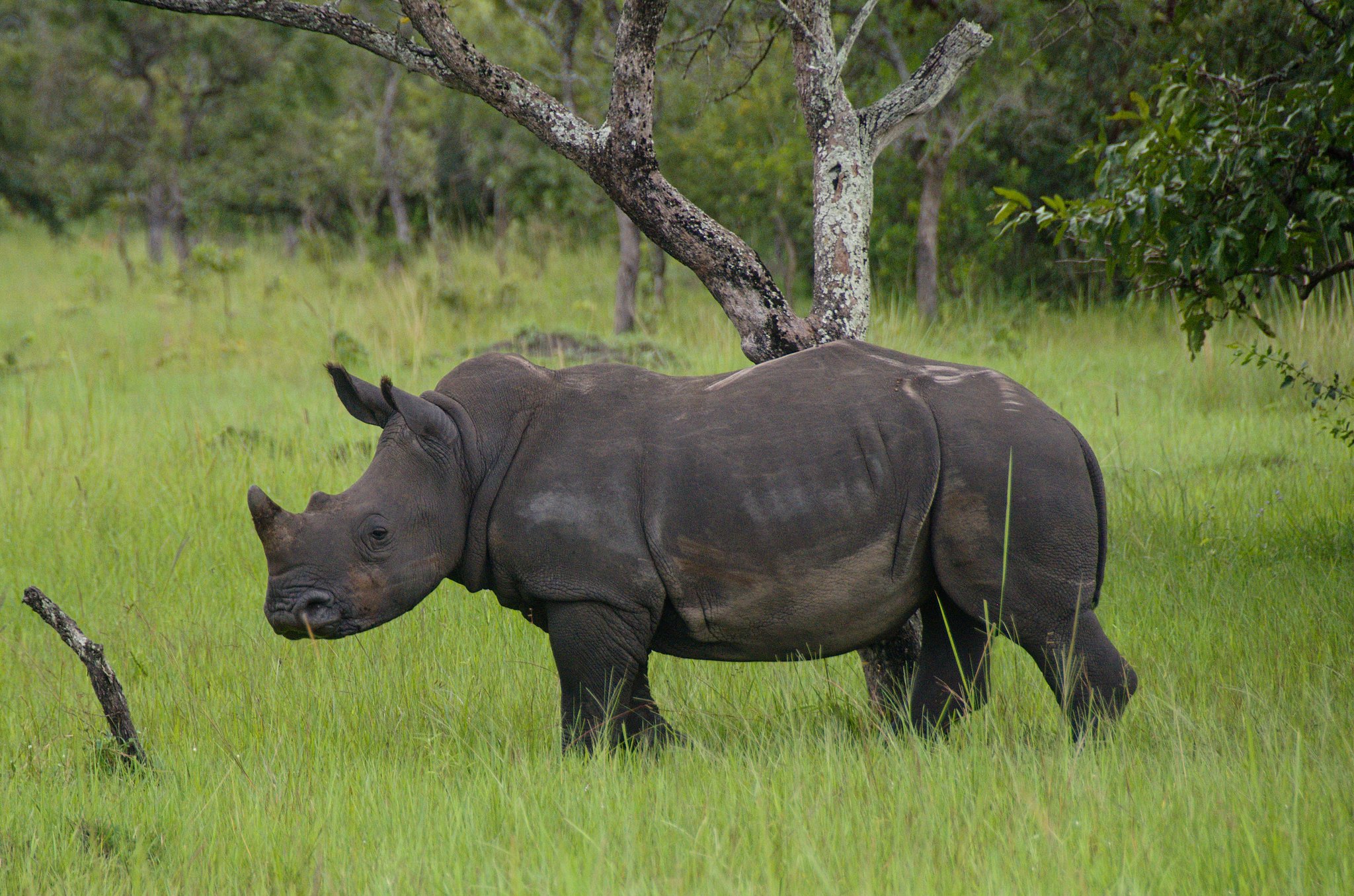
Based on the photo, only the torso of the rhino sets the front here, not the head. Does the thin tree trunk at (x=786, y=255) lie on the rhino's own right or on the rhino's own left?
on the rhino's own right

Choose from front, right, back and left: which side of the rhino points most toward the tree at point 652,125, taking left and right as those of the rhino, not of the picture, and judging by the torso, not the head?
right

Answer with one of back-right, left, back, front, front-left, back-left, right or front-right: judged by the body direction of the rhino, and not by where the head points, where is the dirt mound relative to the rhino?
right

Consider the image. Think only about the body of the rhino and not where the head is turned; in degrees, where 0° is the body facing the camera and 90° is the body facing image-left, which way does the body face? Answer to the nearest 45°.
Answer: approximately 90°

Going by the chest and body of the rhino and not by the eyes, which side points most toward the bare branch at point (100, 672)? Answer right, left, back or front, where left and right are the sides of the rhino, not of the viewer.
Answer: front

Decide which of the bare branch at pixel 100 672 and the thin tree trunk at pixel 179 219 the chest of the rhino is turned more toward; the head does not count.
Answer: the bare branch

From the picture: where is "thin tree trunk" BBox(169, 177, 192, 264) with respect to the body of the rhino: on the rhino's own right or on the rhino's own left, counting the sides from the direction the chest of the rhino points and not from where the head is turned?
on the rhino's own right

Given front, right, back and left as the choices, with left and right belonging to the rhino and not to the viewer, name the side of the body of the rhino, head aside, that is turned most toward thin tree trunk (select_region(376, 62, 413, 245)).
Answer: right

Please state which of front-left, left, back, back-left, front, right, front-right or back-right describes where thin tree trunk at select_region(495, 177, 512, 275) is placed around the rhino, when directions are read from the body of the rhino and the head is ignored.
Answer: right
